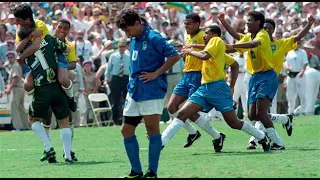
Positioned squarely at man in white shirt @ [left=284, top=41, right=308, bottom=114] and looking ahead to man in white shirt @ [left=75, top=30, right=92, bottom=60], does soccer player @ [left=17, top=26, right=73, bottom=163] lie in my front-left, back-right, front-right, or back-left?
front-left

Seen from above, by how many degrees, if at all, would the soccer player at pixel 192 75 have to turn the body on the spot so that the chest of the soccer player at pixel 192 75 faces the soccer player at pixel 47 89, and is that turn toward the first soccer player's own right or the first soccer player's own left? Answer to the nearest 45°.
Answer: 0° — they already face them

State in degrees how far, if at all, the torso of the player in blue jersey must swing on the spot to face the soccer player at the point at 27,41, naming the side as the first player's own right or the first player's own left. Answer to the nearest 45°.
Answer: approximately 90° to the first player's own right

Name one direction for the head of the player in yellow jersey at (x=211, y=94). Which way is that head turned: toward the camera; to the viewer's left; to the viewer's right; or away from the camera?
to the viewer's left

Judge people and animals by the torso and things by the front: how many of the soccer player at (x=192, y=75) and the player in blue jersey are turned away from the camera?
0

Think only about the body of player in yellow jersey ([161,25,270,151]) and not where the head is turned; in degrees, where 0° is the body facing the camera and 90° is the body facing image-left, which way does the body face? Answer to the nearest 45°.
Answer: approximately 90°

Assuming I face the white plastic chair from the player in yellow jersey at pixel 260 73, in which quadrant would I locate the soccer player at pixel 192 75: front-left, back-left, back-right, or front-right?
front-left

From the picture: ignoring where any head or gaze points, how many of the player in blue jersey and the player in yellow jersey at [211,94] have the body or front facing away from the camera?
0
